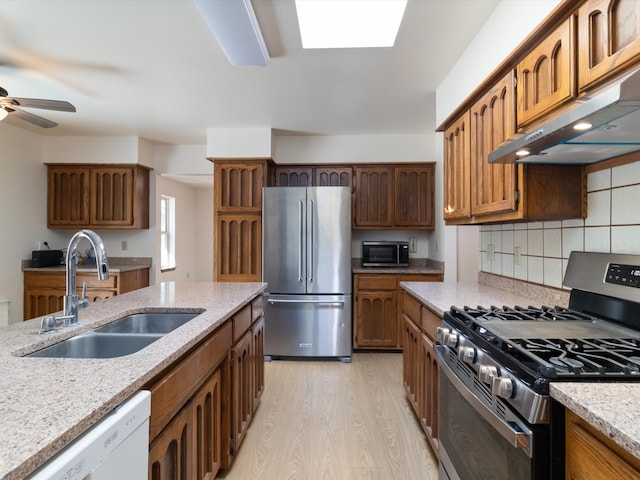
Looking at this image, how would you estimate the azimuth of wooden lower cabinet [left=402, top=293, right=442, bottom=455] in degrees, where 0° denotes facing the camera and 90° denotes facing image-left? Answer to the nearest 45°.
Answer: approximately 90°

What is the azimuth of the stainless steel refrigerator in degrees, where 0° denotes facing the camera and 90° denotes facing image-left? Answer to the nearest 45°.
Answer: approximately 0°

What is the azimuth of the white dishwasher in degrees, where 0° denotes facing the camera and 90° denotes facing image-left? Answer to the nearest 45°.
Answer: approximately 315°

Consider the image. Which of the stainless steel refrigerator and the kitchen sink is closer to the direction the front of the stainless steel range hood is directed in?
the kitchen sink

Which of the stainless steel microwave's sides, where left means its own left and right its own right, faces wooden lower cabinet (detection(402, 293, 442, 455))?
front

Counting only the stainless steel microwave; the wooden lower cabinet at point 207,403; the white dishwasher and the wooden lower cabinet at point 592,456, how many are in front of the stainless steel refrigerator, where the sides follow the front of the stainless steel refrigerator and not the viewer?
3

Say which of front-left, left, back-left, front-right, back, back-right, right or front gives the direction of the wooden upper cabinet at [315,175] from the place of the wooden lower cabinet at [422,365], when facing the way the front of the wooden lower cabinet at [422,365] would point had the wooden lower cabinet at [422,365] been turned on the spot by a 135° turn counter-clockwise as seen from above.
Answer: back

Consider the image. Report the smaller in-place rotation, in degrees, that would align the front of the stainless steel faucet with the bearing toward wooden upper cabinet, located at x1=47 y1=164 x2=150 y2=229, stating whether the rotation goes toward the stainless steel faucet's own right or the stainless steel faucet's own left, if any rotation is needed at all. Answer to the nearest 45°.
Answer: approximately 135° to the stainless steel faucet's own left

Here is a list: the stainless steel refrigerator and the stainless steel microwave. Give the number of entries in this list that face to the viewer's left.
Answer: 0

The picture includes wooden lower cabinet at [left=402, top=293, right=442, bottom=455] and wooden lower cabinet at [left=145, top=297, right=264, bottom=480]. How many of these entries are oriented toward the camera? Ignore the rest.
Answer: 0

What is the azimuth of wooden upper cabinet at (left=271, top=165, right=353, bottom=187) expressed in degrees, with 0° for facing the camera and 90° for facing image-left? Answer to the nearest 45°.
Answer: approximately 0°
